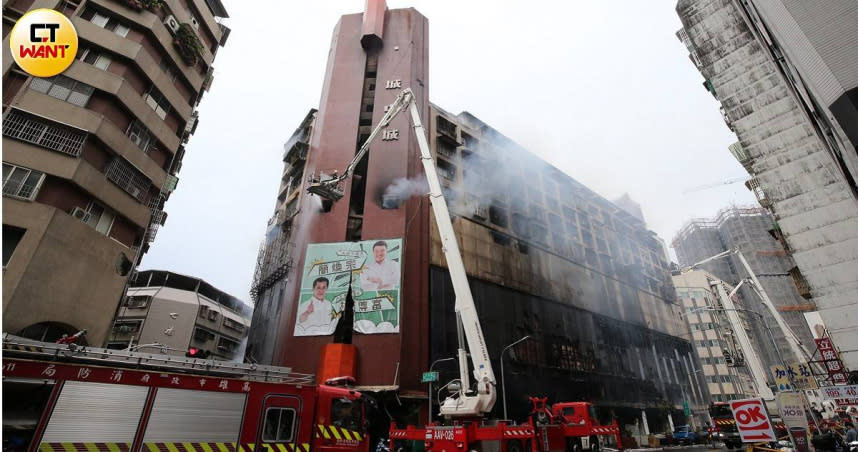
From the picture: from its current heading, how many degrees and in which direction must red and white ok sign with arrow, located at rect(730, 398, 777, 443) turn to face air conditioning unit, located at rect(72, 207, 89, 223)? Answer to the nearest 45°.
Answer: approximately 45° to its right

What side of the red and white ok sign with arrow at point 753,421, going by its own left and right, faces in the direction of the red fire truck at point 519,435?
right

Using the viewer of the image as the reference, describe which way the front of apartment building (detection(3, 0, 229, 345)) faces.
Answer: facing the viewer and to the right of the viewer

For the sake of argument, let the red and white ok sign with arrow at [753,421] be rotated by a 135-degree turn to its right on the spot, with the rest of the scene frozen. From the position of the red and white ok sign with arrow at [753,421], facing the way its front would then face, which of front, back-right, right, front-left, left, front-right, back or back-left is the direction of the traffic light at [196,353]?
left

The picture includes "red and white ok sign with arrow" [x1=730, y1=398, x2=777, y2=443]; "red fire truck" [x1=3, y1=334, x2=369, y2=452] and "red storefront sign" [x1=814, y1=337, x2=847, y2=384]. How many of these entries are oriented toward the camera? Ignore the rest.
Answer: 2

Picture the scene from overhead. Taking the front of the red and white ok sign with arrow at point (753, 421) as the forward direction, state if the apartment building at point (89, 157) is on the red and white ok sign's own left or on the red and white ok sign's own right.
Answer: on the red and white ok sign's own right

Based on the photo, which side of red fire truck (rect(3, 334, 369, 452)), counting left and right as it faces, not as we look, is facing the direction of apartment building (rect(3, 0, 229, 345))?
left

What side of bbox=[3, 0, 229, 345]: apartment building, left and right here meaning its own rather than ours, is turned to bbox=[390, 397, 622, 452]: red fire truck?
front

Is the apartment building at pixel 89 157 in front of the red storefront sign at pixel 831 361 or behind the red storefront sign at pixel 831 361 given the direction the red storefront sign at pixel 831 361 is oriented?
in front

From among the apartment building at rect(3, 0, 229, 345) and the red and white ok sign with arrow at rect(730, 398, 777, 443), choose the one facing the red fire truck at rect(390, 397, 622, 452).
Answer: the apartment building

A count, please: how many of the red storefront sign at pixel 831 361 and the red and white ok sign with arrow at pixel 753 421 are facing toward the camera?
2

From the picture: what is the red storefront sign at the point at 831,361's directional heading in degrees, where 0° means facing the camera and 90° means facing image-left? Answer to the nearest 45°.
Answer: approximately 0°

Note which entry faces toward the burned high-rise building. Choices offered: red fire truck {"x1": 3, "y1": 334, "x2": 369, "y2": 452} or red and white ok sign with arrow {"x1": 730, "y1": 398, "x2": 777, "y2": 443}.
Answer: the red fire truck
